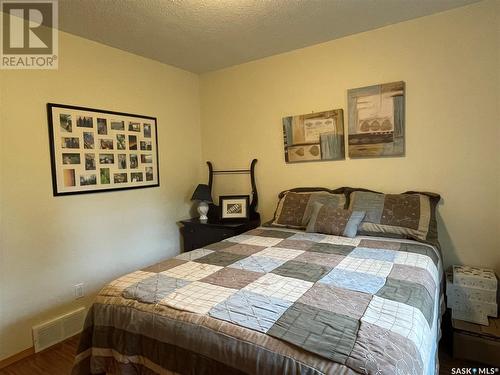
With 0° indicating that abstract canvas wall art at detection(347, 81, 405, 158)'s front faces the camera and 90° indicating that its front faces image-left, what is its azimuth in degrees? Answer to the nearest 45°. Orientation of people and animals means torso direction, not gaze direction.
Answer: approximately 45°

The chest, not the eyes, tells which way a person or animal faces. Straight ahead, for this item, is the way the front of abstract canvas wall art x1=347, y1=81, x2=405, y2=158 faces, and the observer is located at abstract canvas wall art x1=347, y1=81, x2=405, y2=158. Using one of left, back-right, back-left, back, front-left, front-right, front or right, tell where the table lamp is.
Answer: front-right

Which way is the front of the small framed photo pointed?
toward the camera

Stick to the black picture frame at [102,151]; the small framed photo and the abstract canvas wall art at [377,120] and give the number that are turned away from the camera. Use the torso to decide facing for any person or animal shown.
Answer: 0

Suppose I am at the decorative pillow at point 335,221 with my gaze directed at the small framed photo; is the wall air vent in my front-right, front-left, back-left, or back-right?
front-left

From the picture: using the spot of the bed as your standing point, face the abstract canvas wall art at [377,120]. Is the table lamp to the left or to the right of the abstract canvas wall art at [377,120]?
left

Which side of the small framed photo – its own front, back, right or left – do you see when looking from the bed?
front

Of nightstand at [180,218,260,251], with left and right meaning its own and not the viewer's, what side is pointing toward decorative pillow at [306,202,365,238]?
left

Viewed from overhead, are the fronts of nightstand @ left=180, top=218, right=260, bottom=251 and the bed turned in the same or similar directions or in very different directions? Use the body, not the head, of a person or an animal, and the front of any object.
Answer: same or similar directions

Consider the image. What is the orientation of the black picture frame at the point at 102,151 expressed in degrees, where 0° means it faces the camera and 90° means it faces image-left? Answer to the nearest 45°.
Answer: approximately 315°

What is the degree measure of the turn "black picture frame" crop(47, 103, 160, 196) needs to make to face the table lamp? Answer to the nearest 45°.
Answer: approximately 45° to its left

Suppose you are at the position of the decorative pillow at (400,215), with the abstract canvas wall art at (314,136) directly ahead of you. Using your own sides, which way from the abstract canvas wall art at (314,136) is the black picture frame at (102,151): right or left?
left

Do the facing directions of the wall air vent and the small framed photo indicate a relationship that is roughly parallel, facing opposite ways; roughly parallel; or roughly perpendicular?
roughly perpendicular

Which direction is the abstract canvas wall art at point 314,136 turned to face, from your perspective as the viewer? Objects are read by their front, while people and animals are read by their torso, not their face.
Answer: facing the viewer and to the left of the viewer

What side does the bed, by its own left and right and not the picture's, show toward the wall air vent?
right

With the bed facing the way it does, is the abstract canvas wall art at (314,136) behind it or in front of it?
behind
